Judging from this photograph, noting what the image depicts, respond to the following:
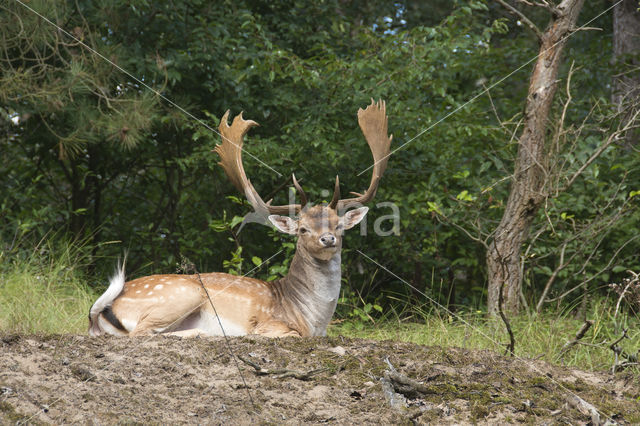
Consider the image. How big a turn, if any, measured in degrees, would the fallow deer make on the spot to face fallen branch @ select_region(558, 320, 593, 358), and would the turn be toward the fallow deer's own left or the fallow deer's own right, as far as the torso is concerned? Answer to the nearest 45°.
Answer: approximately 45° to the fallow deer's own right

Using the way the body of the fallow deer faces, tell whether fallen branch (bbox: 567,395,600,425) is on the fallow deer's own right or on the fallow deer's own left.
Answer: on the fallow deer's own right

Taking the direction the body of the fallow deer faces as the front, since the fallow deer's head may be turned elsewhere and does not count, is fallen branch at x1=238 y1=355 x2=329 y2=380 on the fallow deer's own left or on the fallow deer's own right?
on the fallow deer's own right

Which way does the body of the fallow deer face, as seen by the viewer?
to the viewer's right

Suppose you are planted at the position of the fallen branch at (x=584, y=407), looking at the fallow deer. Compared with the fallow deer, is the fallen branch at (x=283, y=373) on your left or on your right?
left
